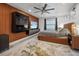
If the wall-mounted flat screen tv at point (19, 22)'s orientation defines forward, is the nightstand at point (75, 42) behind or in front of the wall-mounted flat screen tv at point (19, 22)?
in front

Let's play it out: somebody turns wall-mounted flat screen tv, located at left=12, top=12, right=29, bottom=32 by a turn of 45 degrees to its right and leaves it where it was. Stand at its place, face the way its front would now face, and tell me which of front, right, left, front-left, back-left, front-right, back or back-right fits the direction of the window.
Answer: left

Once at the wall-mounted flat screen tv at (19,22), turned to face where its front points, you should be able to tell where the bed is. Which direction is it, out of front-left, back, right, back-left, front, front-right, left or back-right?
front-left
